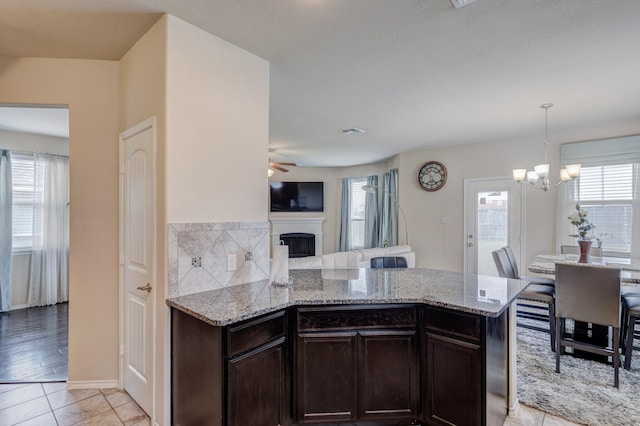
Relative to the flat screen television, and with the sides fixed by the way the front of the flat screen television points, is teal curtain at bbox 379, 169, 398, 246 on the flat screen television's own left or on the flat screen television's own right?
on the flat screen television's own left

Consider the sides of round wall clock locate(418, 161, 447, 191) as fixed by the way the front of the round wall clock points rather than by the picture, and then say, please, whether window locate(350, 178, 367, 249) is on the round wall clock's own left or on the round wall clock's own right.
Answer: on the round wall clock's own right

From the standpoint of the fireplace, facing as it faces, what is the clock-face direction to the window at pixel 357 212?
The window is roughly at 9 o'clock from the fireplace.

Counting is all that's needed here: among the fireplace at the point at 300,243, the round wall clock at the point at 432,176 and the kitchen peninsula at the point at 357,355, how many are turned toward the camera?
3

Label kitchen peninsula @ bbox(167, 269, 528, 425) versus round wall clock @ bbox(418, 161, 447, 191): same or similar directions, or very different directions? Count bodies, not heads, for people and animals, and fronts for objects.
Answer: same or similar directions

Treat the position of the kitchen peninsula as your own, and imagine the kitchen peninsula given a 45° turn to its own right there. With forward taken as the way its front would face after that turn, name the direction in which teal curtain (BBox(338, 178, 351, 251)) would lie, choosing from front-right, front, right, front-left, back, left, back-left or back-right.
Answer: back-right

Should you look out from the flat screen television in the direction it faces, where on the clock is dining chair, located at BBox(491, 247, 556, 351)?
The dining chair is roughly at 11 o'clock from the flat screen television.

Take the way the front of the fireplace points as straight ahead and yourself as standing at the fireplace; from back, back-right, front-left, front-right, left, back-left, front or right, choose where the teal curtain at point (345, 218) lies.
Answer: left

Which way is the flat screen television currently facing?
toward the camera

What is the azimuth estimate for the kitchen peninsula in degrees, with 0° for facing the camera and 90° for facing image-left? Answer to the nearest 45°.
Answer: approximately 0°

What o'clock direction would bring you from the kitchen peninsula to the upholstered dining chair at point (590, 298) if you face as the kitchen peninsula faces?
The upholstered dining chair is roughly at 8 o'clock from the kitchen peninsula.

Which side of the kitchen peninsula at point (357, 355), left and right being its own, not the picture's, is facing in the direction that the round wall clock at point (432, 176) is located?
back

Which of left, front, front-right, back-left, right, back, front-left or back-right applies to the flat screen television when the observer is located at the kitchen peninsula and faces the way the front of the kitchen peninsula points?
back

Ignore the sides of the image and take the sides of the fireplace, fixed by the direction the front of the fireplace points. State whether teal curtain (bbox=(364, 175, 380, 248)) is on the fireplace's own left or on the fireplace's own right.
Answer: on the fireplace's own left

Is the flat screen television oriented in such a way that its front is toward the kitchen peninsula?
yes

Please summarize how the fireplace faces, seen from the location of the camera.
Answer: facing the viewer

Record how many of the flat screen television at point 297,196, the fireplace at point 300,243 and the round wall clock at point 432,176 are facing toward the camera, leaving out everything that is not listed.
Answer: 3

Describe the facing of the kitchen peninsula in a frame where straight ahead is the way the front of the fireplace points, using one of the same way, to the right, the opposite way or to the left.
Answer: the same way

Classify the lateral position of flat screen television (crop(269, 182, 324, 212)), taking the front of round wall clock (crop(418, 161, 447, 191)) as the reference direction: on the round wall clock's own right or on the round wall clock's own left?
on the round wall clock's own right
